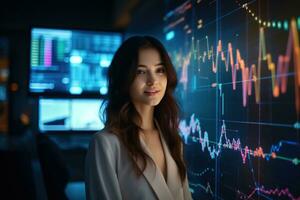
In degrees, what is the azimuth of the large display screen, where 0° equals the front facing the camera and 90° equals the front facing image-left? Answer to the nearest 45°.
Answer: approximately 45°

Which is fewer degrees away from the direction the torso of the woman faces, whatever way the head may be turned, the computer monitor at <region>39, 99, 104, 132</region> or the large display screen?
the large display screen

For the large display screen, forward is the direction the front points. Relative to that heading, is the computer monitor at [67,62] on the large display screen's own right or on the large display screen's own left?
on the large display screen's own right

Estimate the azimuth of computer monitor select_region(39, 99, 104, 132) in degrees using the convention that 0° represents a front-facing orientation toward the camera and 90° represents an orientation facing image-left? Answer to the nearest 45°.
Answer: approximately 0°

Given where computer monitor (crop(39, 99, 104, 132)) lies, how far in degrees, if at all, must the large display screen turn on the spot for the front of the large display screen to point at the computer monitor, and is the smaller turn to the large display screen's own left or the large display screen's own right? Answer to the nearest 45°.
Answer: approximately 90° to the large display screen's own right

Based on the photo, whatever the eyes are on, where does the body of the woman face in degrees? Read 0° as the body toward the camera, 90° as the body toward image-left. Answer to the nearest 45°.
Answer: approximately 315°
